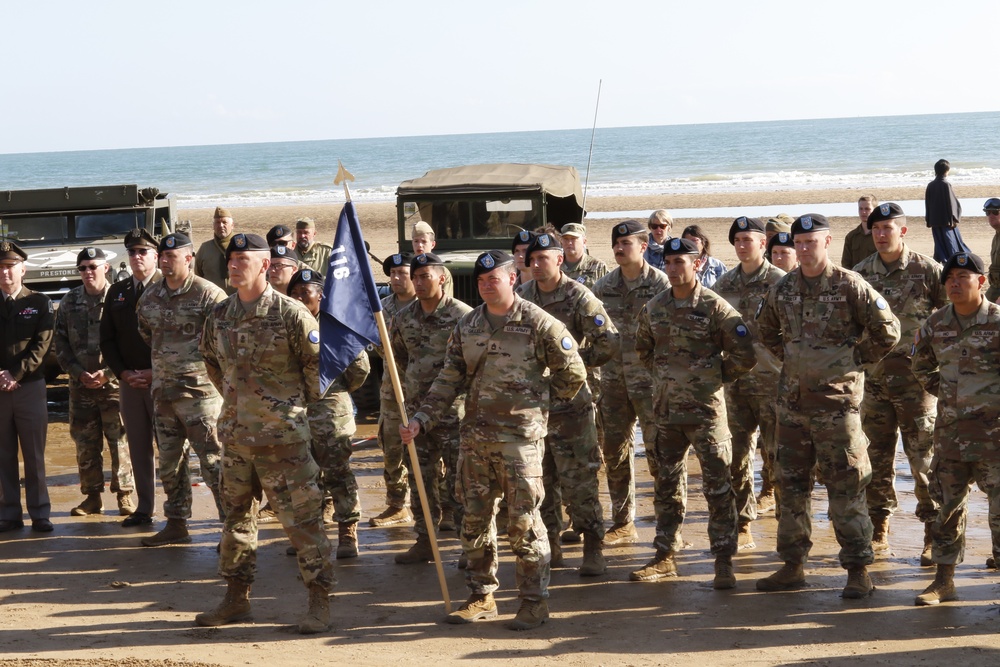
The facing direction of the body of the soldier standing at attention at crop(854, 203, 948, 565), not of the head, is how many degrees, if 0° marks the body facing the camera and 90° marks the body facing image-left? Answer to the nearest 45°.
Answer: approximately 45°

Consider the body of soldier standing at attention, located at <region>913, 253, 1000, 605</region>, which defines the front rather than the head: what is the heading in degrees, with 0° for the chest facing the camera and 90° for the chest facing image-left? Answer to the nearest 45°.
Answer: approximately 45°

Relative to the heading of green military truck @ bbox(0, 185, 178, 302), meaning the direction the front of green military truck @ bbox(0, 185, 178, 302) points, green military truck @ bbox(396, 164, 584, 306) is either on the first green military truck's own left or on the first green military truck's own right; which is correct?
on the first green military truck's own left

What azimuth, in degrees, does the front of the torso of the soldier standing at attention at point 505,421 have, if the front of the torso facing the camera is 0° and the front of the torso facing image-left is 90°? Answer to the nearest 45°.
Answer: approximately 45°

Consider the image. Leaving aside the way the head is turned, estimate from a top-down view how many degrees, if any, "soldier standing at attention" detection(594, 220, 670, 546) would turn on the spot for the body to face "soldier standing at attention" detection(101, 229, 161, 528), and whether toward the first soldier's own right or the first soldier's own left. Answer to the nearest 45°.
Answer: approximately 45° to the first soldier's own right

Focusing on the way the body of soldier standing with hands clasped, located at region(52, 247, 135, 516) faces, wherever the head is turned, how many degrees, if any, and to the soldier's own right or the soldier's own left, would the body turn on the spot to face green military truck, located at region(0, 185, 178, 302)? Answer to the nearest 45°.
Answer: approximately 180°

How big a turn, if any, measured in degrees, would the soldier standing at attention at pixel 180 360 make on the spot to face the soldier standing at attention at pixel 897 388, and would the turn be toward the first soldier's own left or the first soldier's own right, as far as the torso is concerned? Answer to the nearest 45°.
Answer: approximately 135° to the first soldier's own left

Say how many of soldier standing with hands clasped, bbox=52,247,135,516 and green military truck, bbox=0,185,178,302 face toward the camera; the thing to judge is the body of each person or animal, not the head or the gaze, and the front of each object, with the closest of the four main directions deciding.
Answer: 2

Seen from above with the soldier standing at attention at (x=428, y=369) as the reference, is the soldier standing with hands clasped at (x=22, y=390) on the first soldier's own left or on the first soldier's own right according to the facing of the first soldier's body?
on the first soldier's own right
